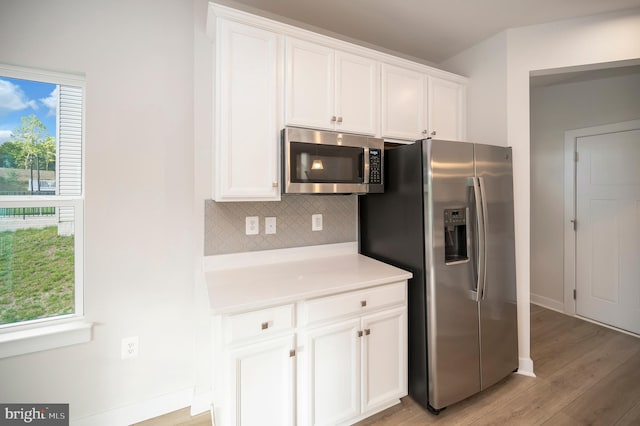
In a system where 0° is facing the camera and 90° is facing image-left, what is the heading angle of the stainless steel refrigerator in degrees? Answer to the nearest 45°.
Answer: approximately 315°

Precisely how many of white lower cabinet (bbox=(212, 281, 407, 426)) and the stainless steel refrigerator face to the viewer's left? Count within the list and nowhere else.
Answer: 0

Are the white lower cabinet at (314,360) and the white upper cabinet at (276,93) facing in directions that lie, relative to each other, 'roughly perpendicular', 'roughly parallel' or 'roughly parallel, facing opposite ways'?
roughly parallel

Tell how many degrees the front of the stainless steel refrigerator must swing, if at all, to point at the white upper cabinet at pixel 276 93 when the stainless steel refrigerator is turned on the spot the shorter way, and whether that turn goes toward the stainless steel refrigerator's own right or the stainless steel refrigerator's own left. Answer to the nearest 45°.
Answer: approximately 90° to the stainless steel refrigerator's own right

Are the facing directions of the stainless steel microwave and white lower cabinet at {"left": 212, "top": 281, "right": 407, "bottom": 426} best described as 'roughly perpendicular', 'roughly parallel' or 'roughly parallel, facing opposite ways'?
roughly parallel

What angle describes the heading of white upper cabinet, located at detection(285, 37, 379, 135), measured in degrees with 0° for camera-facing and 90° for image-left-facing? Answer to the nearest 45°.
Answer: approximately 315°

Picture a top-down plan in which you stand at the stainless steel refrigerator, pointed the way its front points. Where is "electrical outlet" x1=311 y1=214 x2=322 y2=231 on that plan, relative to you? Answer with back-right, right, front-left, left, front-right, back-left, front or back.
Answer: back-right

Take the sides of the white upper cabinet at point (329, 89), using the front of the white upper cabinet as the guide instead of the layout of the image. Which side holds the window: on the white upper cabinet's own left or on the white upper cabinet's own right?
on the white upper cabinet's own right

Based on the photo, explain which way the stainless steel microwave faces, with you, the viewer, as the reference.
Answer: facing the viewer and to the right of the viewer

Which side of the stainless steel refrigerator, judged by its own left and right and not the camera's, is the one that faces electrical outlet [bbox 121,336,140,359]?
right

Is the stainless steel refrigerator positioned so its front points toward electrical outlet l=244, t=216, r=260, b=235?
no

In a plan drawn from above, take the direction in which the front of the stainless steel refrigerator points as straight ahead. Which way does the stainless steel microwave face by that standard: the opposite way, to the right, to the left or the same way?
the same way

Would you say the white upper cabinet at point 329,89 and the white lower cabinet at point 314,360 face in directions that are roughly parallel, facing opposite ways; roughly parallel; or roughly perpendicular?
roughly parallel
